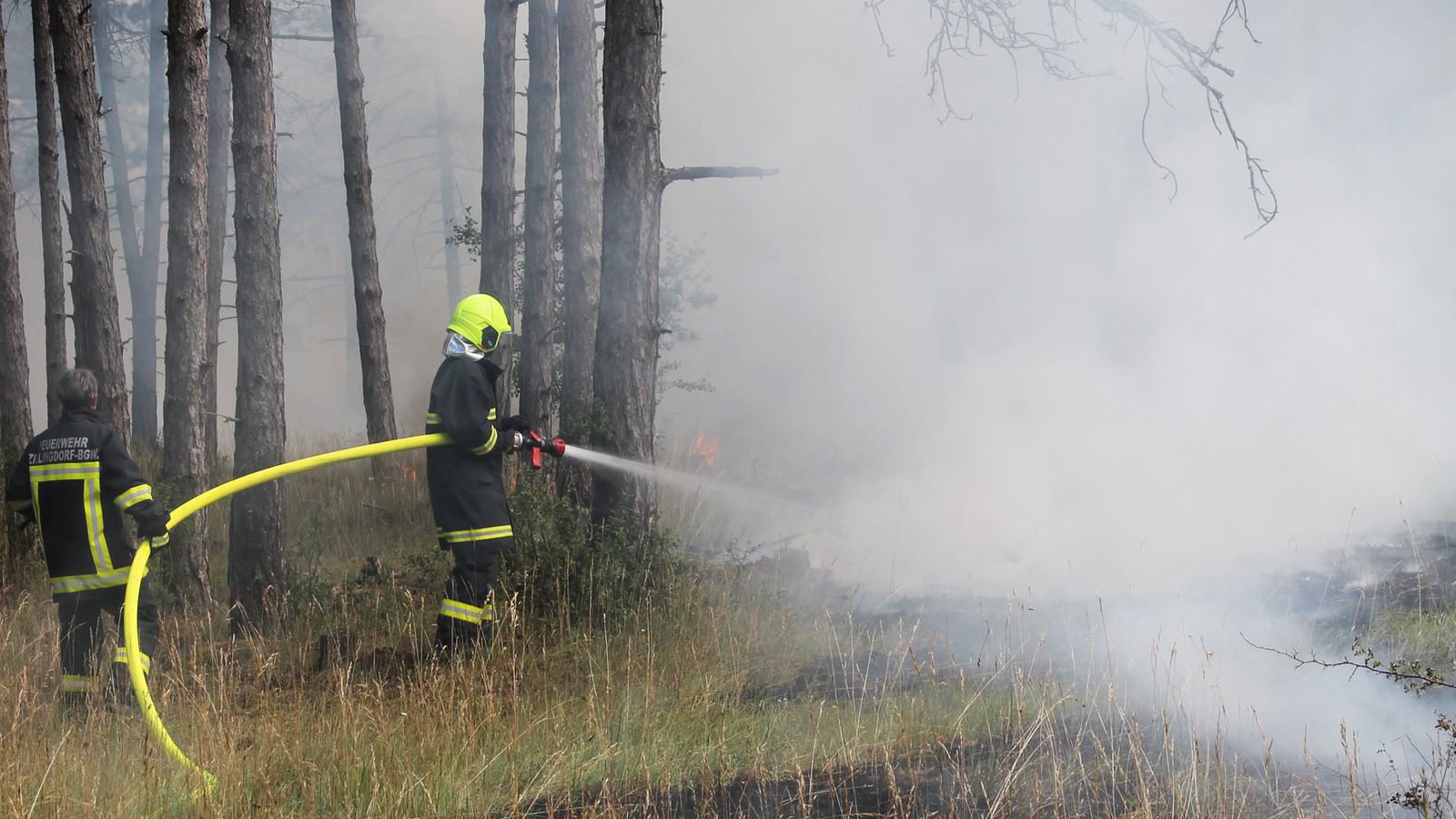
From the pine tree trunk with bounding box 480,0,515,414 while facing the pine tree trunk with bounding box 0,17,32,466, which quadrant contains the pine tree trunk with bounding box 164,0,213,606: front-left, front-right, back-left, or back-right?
front-left

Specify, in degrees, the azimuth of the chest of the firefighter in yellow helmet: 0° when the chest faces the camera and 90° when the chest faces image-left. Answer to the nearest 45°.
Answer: approximately 270°

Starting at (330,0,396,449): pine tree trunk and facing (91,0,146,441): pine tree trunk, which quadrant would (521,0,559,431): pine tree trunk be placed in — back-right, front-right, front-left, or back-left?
back-right

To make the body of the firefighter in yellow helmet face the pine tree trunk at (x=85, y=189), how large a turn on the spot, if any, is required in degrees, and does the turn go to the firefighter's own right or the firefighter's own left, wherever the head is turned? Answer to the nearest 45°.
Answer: approximately 135° to the firefighter's own left

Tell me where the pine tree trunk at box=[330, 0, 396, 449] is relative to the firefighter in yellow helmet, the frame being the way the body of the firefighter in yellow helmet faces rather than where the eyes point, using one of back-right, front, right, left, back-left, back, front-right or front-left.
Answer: left

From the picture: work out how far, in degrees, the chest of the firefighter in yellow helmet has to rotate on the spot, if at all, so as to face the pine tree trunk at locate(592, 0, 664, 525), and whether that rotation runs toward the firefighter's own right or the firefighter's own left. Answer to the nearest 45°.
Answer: approximately 45° to the firefighter's own left

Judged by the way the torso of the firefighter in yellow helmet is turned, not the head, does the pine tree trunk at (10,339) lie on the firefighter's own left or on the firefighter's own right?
on the firefighter's own left

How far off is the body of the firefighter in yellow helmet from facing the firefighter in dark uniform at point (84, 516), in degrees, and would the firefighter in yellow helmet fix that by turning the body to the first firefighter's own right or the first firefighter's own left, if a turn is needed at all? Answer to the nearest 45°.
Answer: approximately 180°

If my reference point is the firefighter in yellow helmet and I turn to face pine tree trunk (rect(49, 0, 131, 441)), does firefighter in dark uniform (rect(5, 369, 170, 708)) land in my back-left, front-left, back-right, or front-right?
front-left

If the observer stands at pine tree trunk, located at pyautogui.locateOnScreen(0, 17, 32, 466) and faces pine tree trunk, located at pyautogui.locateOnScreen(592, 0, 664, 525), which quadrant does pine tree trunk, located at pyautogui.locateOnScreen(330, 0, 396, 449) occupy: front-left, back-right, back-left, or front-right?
front-left

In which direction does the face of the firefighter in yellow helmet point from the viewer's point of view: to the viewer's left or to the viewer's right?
to the viewer's right

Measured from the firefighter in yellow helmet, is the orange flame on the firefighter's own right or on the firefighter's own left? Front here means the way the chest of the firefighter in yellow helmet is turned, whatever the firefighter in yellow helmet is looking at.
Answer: on the firefighter's own left

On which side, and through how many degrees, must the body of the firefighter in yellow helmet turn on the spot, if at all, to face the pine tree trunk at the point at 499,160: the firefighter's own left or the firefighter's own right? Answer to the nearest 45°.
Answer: approximately 90° to the firefighter's own left

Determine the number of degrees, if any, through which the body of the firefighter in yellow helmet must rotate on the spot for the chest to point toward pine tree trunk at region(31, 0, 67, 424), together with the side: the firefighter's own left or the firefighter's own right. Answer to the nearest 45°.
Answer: approximately 135° to the firefighter's own left

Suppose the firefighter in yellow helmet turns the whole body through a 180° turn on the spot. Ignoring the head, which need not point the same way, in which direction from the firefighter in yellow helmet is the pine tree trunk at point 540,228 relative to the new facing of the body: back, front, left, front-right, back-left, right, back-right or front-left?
right

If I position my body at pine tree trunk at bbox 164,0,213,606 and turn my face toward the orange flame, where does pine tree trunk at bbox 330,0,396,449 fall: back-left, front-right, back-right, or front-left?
front-left
